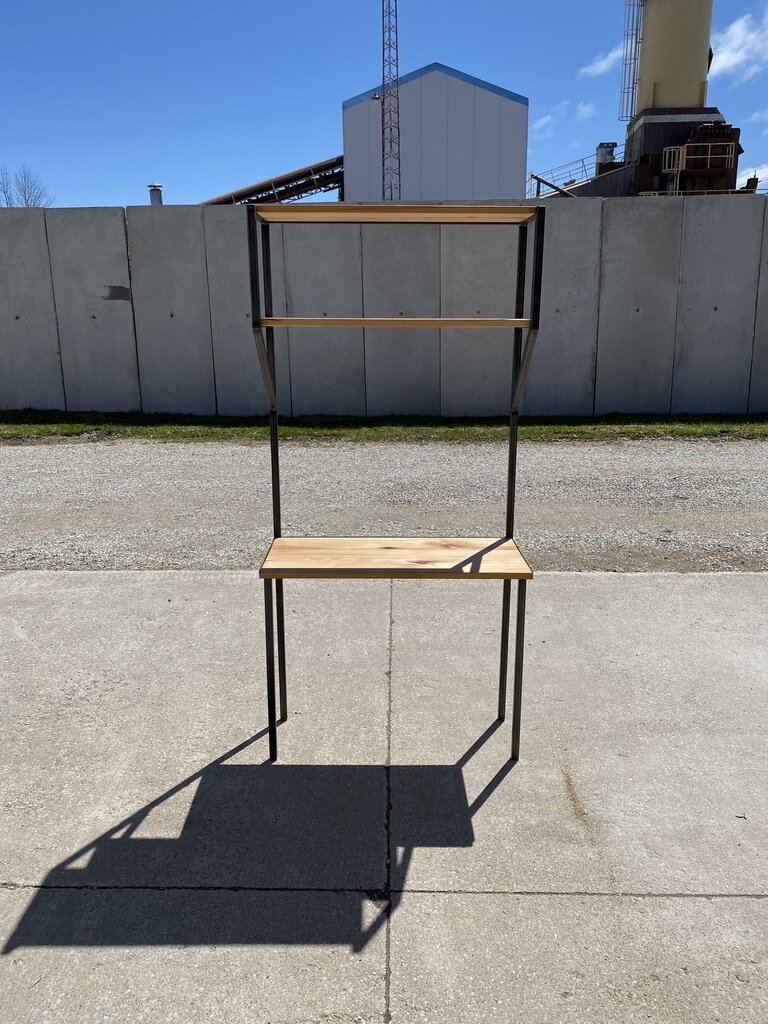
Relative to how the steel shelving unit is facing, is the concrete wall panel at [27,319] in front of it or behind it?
behind

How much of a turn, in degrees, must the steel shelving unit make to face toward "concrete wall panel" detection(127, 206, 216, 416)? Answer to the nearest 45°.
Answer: approximately 180°

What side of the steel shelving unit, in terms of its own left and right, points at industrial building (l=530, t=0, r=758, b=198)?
back

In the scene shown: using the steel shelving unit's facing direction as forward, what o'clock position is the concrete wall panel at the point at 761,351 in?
The concrete wall panel is roughly at 7 o'clock from the steel shelving unit.

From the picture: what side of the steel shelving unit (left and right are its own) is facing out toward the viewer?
front

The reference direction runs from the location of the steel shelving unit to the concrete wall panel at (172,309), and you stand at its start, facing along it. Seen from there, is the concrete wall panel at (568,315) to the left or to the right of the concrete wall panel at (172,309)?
right

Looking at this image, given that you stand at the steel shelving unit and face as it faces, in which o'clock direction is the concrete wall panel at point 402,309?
The concrete wall panel is roughly at 6 o'clock from the steel shelving unit.

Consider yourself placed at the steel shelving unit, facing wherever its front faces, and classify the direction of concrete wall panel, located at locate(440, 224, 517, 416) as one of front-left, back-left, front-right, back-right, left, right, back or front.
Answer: back

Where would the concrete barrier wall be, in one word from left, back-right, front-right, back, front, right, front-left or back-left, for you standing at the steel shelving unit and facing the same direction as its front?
back

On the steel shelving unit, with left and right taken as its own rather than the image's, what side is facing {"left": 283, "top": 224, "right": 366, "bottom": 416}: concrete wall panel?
back

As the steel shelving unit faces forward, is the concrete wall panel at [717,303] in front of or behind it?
behind

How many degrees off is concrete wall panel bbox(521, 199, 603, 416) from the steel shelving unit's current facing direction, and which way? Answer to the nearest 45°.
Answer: approximately 180°

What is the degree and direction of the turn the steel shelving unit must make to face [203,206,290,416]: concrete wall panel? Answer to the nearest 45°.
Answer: approximately 180°
